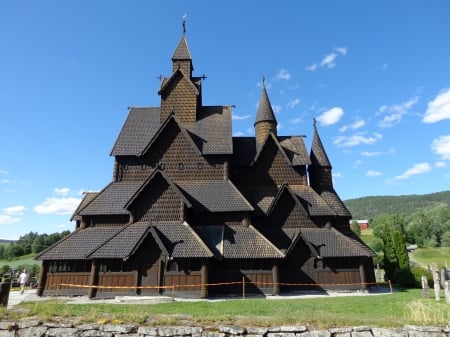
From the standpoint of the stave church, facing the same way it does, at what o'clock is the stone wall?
The stone wall is roughly at 9 o'clock from the stave church.

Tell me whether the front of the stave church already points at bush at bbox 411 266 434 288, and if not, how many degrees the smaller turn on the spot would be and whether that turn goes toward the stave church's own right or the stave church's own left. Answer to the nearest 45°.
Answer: approximately 180°
